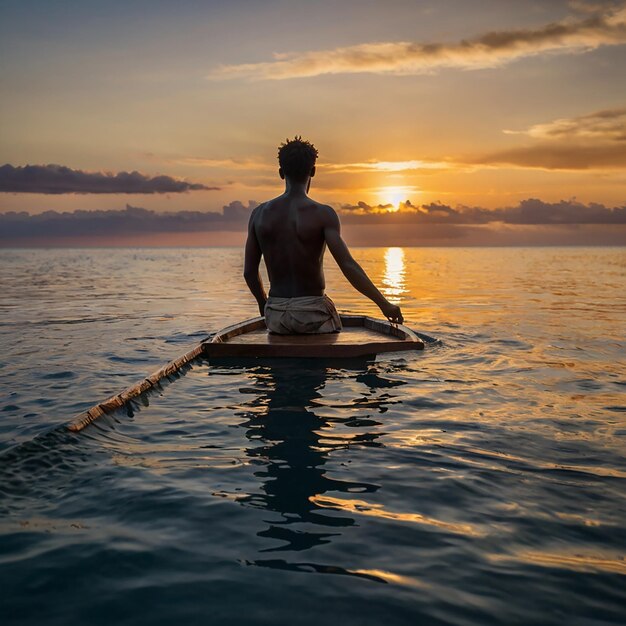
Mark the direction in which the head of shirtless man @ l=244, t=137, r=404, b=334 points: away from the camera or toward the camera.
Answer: away from the camera

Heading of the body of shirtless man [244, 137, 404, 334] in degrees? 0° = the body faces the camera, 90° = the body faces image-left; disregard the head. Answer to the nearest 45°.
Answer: approximately 180°

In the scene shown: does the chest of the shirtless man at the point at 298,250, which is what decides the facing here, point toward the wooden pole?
no
